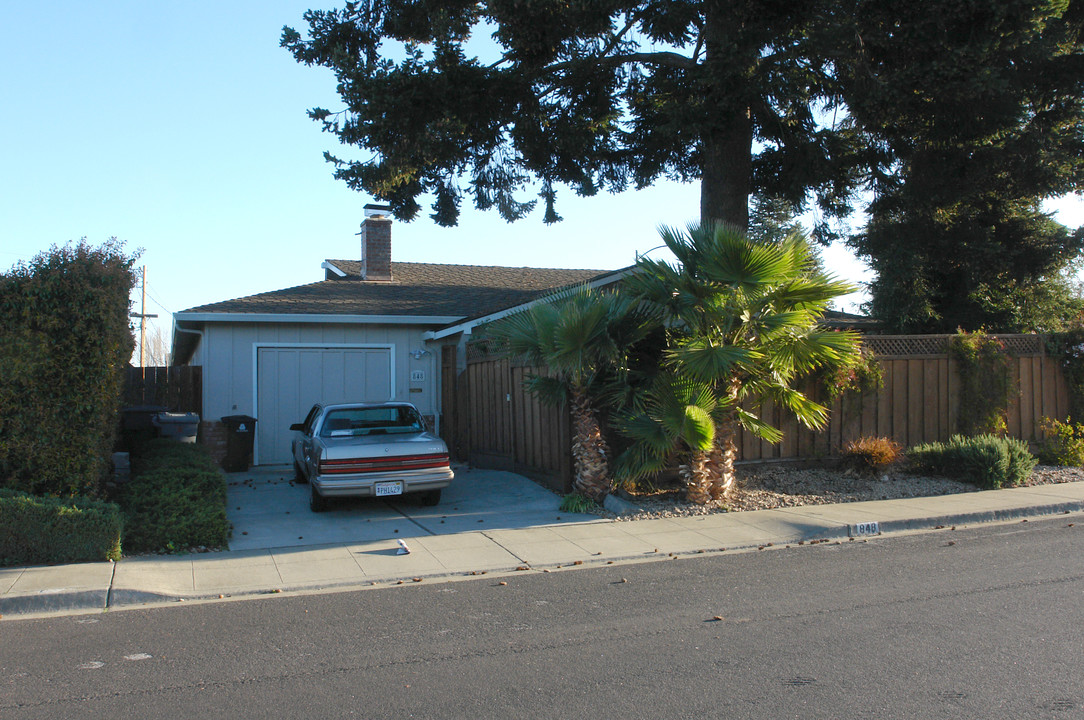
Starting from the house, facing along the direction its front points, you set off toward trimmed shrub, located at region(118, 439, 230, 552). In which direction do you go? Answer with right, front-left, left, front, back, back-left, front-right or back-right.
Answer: front

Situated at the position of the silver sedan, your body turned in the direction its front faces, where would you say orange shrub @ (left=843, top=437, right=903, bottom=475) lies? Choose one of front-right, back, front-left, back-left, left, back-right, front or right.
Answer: right

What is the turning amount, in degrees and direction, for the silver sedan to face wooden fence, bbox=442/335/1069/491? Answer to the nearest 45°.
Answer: approximately 90° to its right

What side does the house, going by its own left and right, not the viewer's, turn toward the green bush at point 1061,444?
left

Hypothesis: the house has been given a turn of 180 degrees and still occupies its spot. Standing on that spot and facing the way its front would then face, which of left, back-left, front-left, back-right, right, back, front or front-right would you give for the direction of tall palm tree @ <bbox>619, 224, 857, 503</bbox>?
back-right

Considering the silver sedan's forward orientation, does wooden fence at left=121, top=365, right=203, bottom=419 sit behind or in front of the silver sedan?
in front

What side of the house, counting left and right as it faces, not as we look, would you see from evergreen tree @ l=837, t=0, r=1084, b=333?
left

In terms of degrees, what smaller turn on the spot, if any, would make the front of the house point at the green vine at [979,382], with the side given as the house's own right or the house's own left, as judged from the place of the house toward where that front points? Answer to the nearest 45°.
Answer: approximately 90° to the house's own left

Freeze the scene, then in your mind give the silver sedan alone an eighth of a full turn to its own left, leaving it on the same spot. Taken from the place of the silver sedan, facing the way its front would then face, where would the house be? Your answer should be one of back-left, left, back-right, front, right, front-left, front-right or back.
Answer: front-right

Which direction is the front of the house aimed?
toward the camera

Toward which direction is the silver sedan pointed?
away from the camera

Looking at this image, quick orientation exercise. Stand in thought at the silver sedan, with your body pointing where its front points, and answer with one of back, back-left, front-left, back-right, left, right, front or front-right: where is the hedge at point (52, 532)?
back-left

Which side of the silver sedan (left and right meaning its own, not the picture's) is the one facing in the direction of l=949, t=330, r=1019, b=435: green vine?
right

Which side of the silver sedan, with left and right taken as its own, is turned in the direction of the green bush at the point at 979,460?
right
